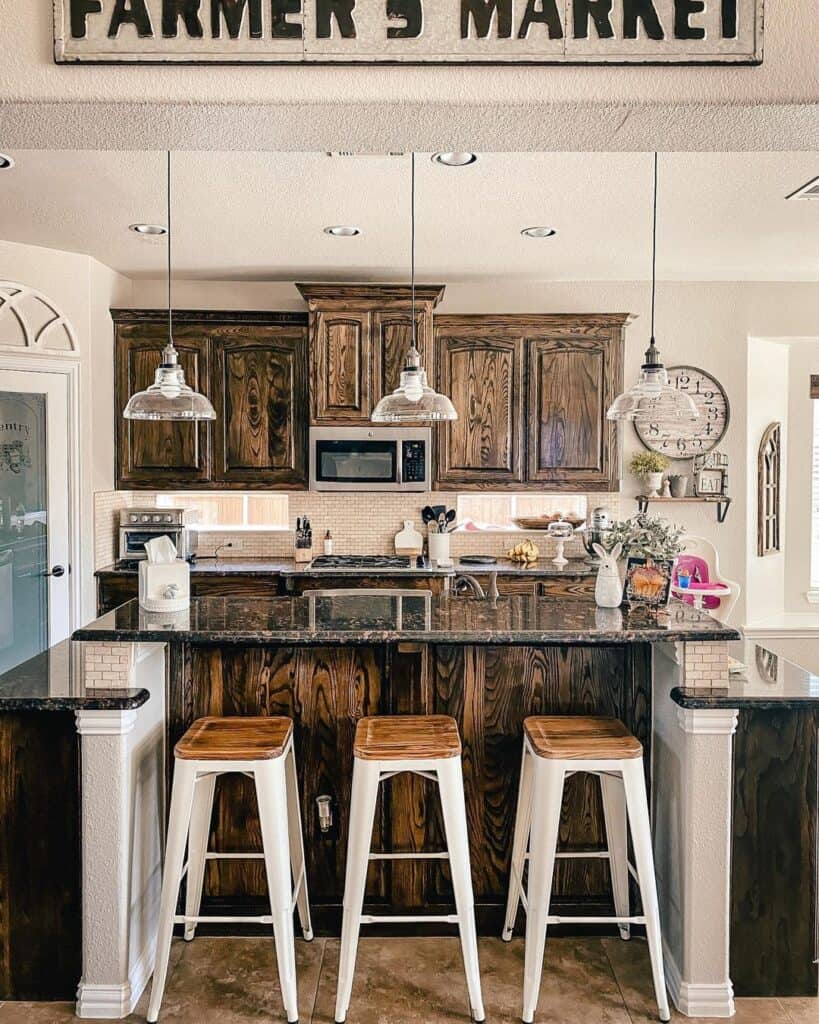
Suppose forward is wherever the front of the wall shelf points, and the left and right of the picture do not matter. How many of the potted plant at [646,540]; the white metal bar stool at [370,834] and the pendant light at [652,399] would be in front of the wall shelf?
3

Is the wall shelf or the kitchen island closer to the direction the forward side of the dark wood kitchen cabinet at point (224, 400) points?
the kitchen island

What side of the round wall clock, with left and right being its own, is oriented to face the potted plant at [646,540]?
front

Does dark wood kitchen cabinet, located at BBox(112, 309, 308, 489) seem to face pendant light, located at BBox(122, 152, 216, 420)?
yes

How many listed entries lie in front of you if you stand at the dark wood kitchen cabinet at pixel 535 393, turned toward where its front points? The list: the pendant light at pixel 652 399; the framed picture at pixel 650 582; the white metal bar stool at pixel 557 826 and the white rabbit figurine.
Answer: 4

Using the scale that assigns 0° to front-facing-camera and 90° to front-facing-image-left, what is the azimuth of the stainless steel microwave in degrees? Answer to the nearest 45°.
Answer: approximately 0°

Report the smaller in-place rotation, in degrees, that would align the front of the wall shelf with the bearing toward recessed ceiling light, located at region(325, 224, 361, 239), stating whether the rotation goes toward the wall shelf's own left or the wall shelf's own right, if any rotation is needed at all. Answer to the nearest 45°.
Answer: approximately 45° to the wall shelf's own right

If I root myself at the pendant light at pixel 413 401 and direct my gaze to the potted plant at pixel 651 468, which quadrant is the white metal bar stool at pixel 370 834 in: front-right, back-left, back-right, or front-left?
back-right

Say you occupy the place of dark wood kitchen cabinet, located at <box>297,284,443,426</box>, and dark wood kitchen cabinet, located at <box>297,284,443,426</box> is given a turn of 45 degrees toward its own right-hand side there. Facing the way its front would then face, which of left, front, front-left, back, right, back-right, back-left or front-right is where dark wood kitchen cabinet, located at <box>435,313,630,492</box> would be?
back-left

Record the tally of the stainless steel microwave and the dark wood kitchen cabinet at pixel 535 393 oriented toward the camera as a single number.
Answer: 2
